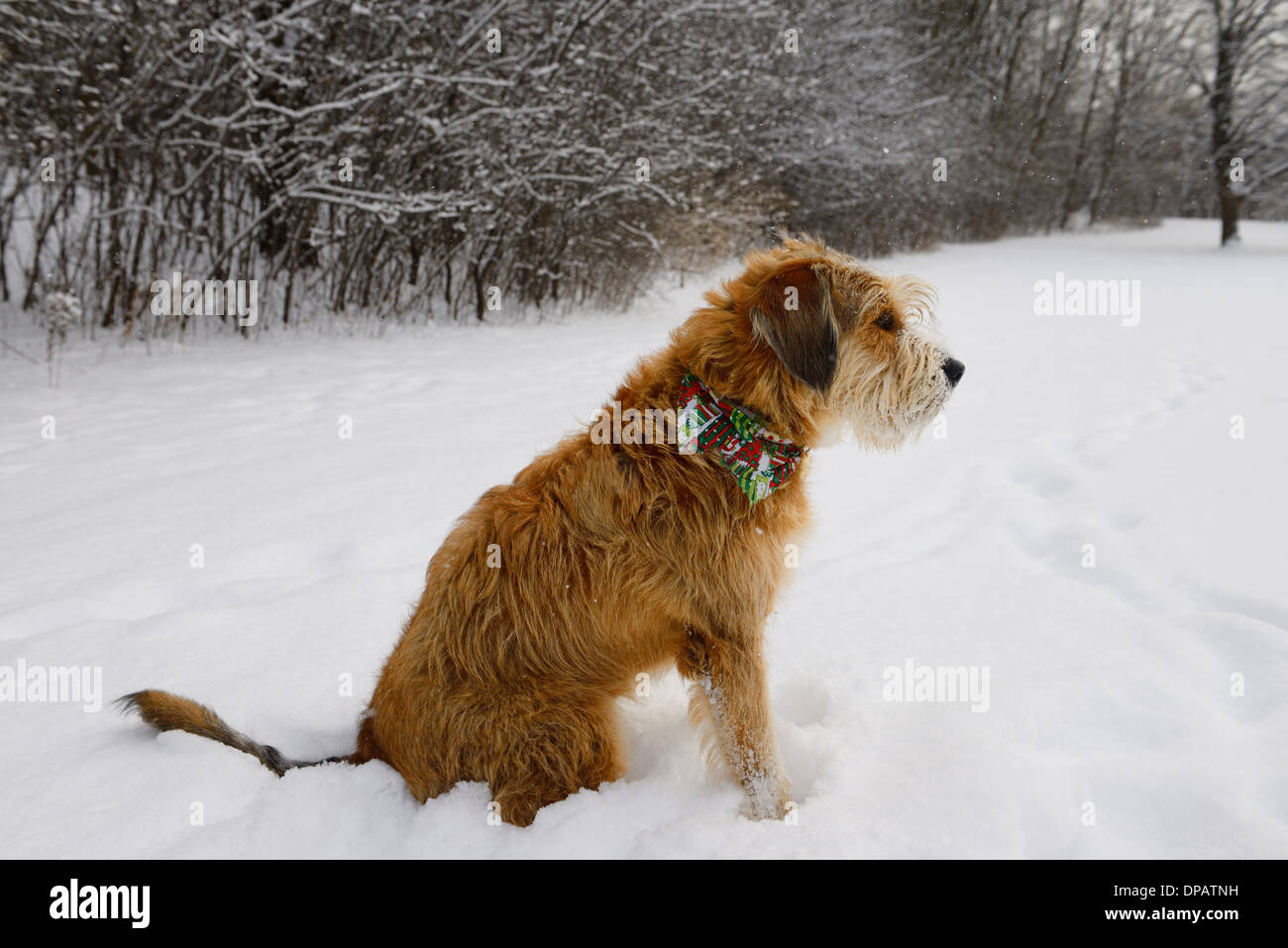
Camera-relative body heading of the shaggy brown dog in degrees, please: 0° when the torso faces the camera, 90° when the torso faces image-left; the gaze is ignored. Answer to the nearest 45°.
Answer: approximately 270°
